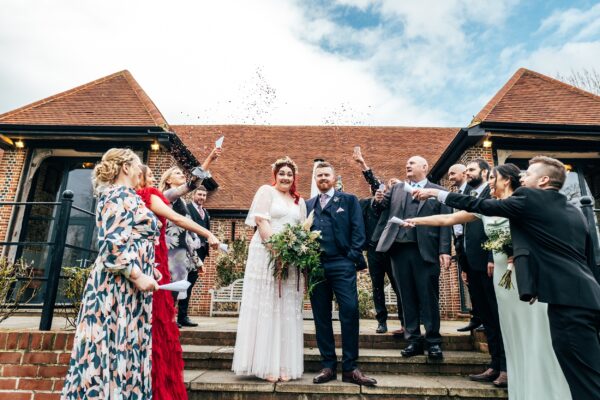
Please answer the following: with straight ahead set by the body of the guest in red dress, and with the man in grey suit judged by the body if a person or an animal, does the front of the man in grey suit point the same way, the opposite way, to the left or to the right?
the opposite way

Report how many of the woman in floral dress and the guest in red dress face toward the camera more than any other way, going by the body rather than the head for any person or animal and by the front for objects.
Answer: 0

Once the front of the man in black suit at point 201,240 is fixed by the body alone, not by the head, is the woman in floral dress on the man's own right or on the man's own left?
on the man's own right

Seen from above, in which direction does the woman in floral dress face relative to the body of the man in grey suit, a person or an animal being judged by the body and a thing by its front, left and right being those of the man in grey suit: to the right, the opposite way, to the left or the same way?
the opposite way

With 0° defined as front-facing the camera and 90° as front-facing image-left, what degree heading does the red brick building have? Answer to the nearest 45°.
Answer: approximately 0°

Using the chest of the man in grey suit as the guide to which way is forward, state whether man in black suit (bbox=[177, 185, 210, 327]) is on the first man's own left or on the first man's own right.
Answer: on the first man's own right

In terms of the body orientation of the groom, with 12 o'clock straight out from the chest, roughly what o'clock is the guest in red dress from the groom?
The guest in red dress is roughly at 2 o'clock from the groom.

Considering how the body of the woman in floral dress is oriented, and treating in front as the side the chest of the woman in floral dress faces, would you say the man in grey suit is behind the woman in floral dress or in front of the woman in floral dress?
in front

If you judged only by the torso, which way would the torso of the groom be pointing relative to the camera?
toward the camera

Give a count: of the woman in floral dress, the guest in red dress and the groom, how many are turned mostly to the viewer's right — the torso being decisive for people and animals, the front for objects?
2

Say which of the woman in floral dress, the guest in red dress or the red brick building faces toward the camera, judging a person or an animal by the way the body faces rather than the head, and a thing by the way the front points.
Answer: the red brick building

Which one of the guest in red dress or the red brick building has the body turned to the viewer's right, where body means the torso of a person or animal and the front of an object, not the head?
the guest in red dress

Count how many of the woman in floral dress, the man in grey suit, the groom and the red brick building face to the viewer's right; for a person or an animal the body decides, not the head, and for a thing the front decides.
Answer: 1

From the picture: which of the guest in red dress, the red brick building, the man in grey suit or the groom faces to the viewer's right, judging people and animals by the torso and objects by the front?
the guest in red dress

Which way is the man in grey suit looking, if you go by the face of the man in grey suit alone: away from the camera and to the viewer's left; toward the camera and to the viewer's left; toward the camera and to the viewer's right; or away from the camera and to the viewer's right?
toward the camera and to the viewer's left

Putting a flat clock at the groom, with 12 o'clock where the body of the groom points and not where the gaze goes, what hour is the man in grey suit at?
The man in grey suit is roughly at 8 o'clock from the groom.

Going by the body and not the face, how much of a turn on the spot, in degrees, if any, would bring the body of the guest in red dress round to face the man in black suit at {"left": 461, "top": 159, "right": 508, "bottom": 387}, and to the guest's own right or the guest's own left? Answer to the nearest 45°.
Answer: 0° — they already face them

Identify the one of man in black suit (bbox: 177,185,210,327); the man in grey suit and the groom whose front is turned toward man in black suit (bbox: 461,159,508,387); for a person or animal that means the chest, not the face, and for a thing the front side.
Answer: man in black suit (bbox: 177,185,210,327)

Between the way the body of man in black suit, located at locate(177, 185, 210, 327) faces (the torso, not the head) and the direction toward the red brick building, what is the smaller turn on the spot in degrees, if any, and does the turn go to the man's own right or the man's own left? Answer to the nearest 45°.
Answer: approximately 180°

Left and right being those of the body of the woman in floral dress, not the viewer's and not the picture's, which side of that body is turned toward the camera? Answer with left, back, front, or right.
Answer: right
